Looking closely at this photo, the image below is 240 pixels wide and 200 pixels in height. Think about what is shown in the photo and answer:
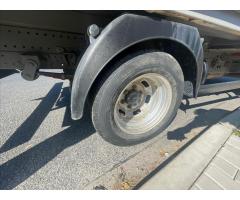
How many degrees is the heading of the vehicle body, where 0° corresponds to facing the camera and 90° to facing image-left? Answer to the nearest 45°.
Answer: approximately 225°
